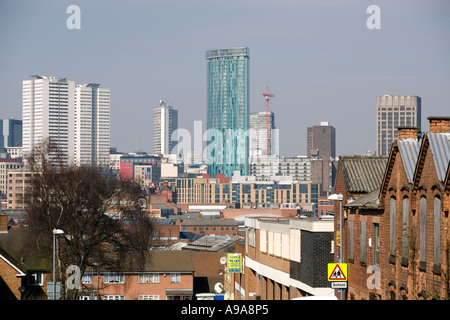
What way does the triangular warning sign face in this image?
toward the camera

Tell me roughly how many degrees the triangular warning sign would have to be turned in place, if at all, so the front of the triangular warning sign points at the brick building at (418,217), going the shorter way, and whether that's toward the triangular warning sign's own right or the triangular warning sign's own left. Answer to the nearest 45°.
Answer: approximately 45° to the triangular warning sign's own left

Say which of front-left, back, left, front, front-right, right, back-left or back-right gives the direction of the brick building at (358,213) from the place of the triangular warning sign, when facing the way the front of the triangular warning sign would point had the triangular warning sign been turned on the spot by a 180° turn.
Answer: front
